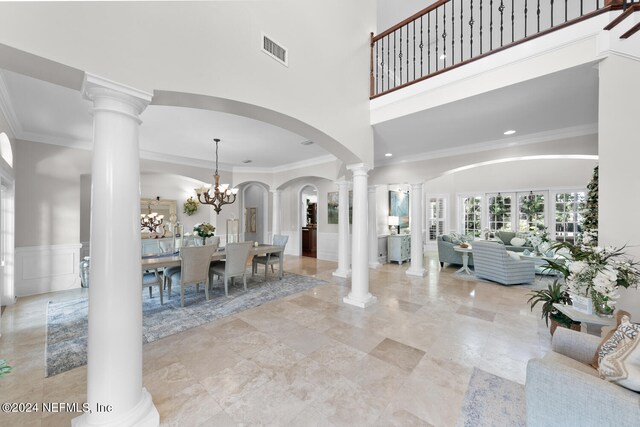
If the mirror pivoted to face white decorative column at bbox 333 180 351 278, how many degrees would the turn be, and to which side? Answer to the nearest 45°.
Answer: approximately 45° to its left

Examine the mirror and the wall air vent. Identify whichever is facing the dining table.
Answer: the mirror

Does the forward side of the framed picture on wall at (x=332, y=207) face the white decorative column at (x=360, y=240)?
yes

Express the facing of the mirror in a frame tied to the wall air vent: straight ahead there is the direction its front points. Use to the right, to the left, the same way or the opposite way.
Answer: the same way

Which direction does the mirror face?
toward the camera

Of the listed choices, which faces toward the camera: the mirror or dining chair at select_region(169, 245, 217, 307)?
the mirror

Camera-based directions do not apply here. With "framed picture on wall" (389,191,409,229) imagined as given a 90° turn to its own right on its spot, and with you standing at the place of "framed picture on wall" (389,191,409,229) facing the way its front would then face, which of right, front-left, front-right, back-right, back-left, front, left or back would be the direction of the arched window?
front-left

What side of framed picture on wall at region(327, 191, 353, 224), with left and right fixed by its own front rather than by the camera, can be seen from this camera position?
front

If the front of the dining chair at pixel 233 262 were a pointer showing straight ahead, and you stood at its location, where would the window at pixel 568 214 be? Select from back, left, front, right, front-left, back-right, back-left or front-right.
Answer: back-right

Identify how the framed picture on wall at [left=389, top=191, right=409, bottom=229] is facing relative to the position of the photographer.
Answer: facing the viewer

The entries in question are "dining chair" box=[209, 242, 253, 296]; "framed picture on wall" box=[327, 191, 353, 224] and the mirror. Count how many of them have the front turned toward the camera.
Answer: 2

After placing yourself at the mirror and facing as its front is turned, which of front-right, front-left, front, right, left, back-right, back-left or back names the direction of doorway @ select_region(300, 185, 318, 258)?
left

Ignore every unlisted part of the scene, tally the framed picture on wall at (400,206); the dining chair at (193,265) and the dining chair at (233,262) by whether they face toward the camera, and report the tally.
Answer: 1

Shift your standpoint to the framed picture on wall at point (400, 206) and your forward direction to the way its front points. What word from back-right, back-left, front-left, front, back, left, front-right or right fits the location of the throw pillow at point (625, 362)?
front

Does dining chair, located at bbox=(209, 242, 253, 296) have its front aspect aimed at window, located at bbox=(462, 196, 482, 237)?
no

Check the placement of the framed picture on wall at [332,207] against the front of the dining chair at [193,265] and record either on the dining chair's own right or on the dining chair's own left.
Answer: on the dining chair's own right

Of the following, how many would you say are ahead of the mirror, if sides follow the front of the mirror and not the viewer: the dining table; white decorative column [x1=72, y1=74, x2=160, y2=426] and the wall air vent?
3
